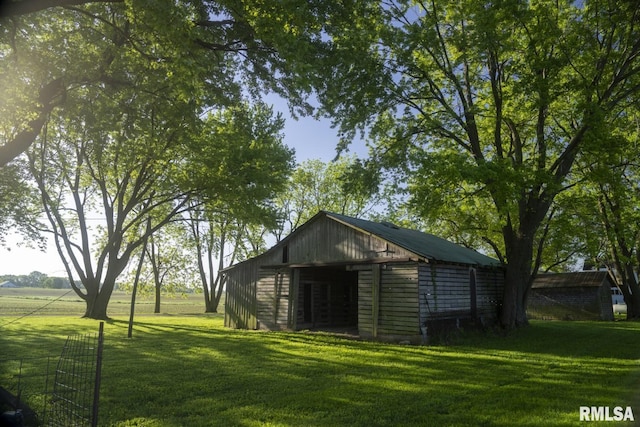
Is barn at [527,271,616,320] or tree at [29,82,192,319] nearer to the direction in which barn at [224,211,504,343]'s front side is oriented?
the tree

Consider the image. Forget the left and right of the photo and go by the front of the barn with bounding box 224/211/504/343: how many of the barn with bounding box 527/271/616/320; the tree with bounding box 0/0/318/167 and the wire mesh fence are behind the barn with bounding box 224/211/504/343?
1

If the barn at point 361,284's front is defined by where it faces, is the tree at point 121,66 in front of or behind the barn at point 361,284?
in front

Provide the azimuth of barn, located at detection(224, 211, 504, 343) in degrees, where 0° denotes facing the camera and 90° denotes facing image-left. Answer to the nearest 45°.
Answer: approximately 45°

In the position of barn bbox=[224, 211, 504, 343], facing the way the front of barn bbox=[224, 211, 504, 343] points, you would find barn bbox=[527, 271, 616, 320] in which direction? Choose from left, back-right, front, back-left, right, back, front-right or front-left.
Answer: back

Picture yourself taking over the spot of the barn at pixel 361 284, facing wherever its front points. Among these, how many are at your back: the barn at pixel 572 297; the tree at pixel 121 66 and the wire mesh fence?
1

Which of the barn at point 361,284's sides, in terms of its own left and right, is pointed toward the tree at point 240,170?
right
